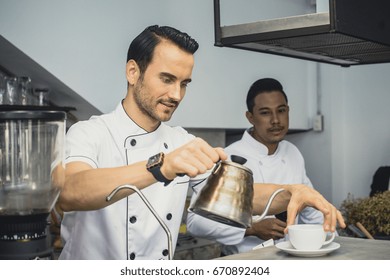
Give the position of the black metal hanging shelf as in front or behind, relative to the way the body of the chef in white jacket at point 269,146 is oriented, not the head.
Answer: in front

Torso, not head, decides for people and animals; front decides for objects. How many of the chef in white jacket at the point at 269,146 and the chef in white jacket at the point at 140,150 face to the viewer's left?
0

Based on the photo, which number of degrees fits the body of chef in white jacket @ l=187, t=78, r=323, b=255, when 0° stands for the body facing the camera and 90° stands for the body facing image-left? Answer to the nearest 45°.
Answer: approximately 315°

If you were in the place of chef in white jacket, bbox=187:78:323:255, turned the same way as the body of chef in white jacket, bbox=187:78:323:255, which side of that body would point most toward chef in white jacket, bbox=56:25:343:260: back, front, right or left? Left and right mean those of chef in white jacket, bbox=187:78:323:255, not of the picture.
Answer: right

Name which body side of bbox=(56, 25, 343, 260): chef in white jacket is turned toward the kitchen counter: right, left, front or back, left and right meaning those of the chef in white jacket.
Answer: front

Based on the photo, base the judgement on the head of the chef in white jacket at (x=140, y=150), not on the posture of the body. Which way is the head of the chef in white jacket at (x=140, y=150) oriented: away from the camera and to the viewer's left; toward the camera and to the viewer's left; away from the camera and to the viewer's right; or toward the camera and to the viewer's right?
toward the camera and to the viewer's right

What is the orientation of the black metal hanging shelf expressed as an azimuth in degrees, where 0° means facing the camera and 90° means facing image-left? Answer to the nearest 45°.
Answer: approximately 45°
